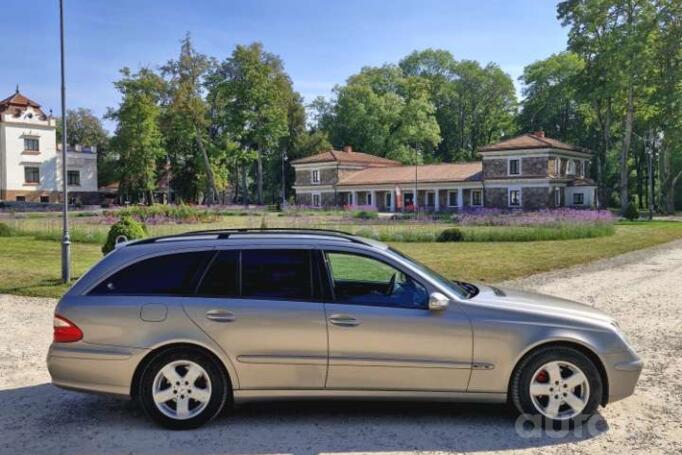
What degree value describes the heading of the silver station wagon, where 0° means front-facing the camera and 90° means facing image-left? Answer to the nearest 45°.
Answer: approximately 270°

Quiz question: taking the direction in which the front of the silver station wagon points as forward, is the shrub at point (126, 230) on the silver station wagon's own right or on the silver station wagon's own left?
on the silver station wagon's own left

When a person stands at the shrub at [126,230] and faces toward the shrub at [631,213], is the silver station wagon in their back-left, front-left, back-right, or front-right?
back-right

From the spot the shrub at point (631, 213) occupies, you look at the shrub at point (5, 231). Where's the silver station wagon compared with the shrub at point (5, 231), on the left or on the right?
left

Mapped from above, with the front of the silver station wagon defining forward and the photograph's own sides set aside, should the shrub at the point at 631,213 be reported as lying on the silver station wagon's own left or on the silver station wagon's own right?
on the silver station wagon's own left

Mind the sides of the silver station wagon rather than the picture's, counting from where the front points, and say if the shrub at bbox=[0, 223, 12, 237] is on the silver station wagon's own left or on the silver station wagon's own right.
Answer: on the silver station wagon's own left

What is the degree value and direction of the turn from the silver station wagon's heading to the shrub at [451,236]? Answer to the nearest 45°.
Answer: approximately 90° to its left
